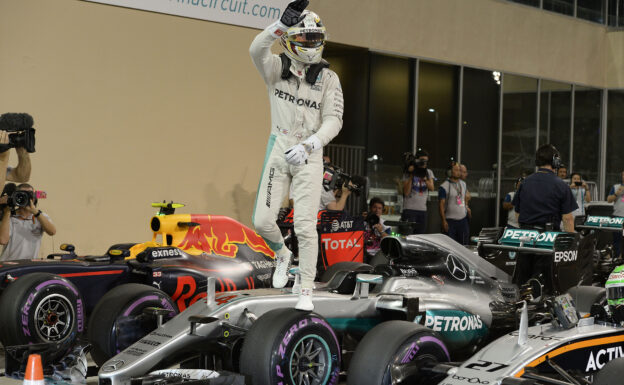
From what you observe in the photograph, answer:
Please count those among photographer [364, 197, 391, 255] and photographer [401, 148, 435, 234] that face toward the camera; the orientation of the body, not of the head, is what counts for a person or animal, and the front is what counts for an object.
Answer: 2

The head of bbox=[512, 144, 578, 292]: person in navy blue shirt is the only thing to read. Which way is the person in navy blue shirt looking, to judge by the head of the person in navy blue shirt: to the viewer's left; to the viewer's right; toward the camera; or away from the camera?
away from the camera

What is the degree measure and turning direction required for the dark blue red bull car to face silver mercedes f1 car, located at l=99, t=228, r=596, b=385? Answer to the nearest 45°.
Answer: approximately 90° to its left

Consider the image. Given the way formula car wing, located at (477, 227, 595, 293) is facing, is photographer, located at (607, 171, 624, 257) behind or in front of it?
behind

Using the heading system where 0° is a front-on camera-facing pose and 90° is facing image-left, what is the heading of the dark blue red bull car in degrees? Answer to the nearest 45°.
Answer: approximately 45°

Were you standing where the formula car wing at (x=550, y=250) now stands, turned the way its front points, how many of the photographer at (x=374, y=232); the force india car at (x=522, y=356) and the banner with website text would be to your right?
2

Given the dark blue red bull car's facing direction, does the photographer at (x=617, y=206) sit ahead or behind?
behind

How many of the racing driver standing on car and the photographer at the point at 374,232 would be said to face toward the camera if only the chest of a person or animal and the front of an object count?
2
